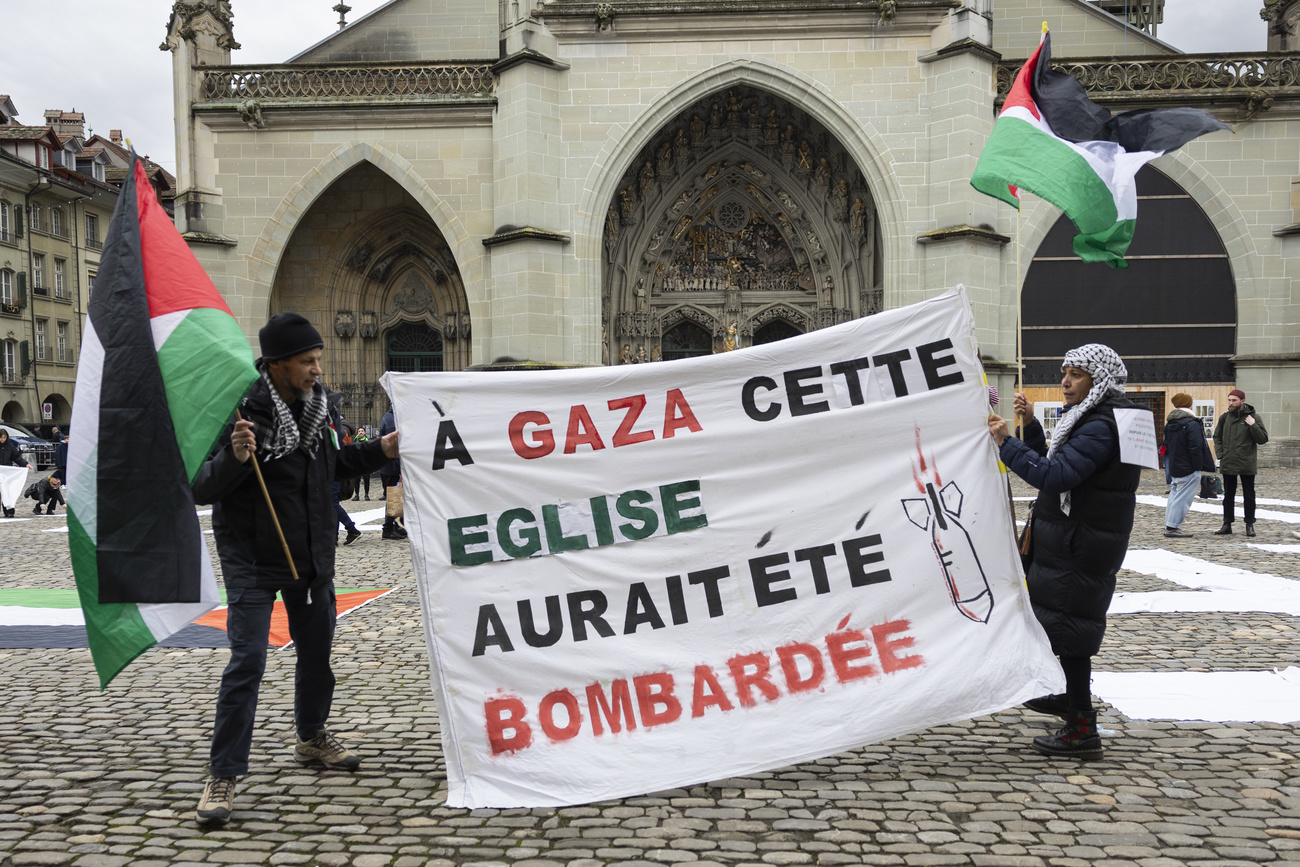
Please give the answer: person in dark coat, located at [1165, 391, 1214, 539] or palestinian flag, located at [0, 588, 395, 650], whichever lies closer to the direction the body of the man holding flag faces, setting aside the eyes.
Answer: the person in dark coat

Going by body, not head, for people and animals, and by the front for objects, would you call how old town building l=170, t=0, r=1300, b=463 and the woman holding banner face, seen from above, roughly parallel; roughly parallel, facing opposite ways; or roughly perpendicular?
roughly perpendicular

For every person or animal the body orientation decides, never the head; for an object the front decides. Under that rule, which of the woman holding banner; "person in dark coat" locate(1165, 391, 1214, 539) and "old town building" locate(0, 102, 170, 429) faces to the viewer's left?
the woman holding banner

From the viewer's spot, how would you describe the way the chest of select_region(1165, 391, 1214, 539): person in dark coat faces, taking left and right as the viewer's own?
facing away from the viewer and to the right of the viewer

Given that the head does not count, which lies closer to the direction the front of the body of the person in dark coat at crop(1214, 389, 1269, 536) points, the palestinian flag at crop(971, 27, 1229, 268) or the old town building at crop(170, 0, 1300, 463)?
the palestinian flag

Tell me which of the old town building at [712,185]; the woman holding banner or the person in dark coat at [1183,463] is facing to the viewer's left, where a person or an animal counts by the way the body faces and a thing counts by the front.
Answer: the woman holding banner

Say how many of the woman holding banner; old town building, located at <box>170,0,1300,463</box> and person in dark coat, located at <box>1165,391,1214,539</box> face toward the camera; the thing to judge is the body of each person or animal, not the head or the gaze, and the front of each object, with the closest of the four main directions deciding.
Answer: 1

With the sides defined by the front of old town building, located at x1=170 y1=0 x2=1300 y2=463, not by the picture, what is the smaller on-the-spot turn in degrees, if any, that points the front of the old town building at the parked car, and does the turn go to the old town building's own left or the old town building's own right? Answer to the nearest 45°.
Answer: approximately 90° to the old town building's own right

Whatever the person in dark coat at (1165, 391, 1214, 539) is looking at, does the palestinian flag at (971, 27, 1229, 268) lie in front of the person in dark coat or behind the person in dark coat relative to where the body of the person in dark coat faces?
behind

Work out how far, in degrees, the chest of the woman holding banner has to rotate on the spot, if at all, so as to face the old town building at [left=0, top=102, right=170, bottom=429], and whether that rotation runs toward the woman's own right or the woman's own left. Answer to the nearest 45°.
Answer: approximately 45° to the woman's own right

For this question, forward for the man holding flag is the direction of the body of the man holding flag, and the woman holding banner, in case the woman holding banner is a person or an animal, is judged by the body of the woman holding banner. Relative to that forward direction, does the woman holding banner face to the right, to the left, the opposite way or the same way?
the opposite way

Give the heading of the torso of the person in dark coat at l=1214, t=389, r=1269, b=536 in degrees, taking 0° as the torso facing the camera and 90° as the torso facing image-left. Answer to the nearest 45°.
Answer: approximately 45°

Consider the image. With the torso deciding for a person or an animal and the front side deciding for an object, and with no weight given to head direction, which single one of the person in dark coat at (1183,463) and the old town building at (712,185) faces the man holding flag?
the old town building

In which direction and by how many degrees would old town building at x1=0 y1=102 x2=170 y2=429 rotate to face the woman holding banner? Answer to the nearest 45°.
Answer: approximately 45° to its right

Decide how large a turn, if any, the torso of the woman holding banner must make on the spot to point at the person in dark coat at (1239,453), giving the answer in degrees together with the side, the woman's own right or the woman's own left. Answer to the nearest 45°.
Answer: approximately 90° to the woman's own right

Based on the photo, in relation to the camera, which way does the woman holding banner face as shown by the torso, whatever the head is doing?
to the viewer's left
